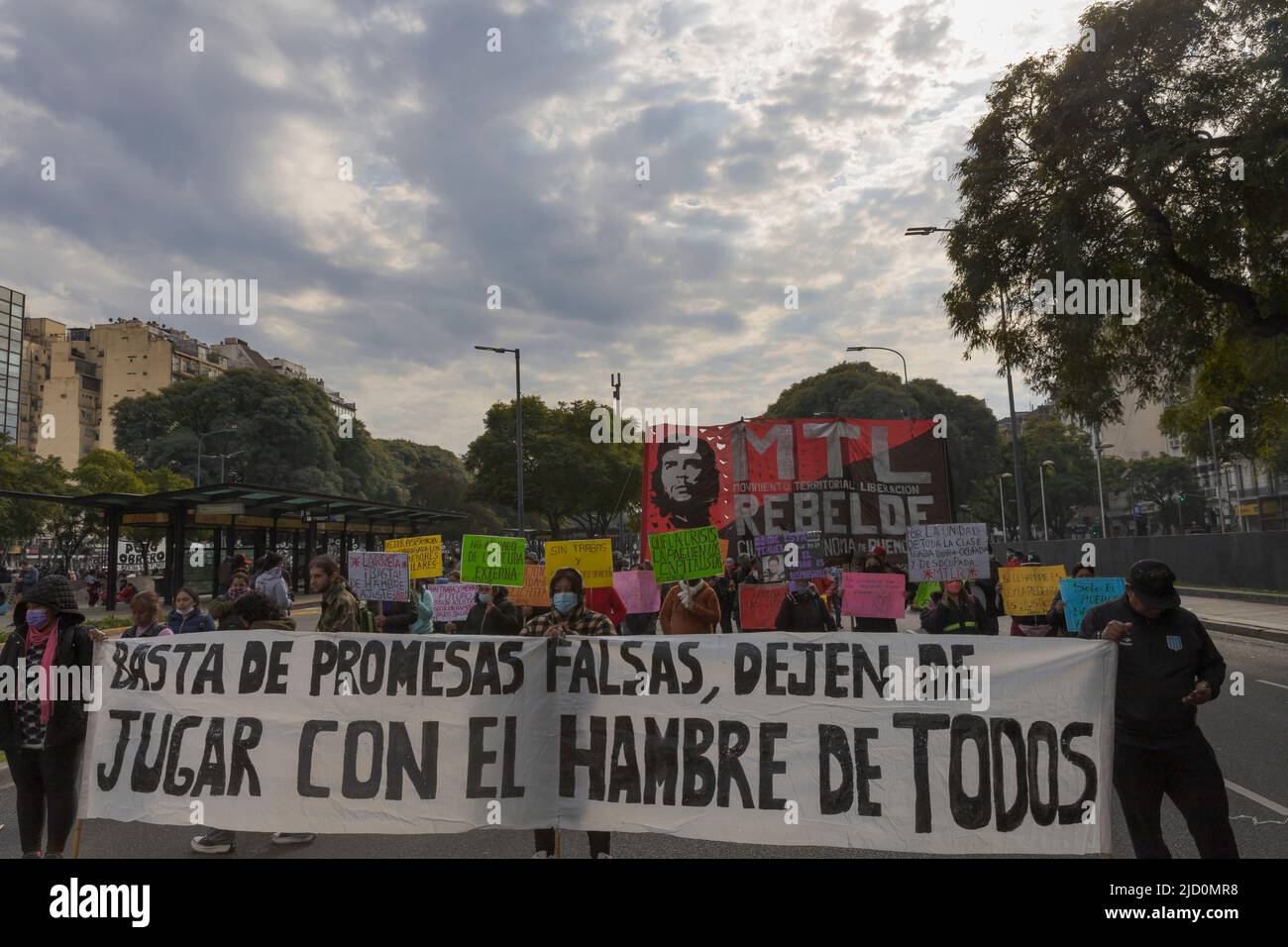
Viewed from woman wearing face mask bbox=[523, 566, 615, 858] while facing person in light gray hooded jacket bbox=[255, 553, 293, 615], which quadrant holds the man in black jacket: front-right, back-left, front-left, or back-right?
back-right

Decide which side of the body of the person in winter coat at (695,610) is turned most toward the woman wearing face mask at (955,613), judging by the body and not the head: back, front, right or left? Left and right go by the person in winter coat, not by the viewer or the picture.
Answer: left

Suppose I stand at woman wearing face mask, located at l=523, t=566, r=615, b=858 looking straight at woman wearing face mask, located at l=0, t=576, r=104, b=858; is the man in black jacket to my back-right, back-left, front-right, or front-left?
back-left

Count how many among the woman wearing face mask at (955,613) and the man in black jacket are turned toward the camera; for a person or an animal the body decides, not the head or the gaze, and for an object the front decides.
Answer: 2

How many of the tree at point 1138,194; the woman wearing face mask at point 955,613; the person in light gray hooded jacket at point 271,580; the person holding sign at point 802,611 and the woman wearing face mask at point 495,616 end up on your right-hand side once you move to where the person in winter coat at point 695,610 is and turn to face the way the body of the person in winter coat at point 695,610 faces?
2

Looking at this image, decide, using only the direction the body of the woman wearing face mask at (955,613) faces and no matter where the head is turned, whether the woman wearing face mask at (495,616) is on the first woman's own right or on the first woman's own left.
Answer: on the first woman's own right

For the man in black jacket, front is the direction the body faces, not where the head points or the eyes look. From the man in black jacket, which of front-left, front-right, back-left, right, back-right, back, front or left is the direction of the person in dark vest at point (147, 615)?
right

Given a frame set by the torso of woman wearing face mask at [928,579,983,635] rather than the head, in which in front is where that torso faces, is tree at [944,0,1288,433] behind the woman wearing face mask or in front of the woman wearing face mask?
behind

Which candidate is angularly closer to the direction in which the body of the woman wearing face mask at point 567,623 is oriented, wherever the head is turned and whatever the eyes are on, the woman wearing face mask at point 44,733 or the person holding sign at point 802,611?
the woman wearing face mask
